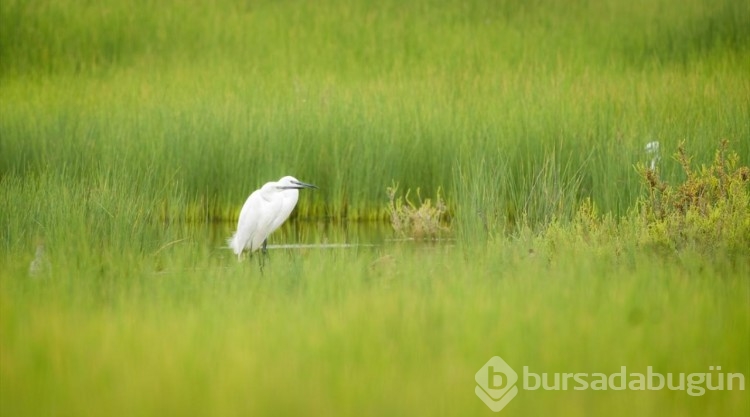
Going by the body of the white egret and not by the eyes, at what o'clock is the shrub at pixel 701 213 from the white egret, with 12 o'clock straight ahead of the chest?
The shrub is roughly at 1 o'clock from the white egret.

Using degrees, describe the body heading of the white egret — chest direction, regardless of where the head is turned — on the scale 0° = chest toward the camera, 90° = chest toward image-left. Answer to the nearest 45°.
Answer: approximately 270°
